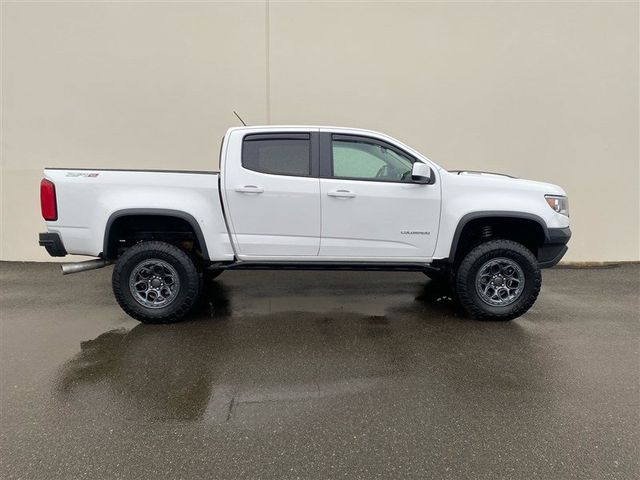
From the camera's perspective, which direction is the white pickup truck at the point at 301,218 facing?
to the viewer's right
